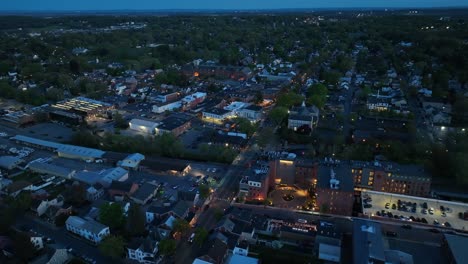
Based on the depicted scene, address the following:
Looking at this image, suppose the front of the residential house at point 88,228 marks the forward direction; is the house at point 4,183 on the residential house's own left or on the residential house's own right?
on the residential house's own right

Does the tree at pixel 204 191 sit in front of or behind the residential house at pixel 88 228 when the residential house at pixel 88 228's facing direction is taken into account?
behind

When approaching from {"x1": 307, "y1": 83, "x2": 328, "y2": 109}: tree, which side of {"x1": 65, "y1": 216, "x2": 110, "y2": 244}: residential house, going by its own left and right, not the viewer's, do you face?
back

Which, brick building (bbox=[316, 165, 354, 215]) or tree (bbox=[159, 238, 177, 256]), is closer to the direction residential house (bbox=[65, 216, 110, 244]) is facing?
the tree

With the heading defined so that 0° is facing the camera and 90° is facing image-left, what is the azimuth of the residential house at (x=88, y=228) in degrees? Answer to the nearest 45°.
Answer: approximately 45°

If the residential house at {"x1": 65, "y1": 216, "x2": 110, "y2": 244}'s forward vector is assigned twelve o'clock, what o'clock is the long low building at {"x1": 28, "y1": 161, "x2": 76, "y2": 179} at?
The long low building is roughly at 4 o'clock from the residential house.

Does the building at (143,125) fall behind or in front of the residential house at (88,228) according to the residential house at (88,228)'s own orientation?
behind

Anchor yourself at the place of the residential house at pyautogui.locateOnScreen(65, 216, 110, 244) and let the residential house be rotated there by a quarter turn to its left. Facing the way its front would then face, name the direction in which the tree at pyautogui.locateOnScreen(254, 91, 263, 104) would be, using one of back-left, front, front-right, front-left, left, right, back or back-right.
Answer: left

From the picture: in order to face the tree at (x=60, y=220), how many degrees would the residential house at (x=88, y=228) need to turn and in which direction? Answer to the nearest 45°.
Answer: approximately 90° to its right

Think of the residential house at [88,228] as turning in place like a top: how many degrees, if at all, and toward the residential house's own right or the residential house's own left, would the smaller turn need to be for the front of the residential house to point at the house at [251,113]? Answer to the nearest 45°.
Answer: approximately 180°

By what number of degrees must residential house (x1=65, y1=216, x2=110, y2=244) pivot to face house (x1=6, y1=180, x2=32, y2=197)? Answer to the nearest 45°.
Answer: approximately 90° to its right

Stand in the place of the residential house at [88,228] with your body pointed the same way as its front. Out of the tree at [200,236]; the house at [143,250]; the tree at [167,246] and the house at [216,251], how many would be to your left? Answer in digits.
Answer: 4

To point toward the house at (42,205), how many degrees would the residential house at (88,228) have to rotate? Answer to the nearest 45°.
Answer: approximately 90° to its right

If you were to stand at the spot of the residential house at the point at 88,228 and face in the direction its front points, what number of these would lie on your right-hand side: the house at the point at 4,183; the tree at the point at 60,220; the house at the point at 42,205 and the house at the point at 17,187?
4

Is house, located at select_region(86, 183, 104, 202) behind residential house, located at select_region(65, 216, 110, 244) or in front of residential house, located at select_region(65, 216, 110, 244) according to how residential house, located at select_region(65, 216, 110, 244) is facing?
behind

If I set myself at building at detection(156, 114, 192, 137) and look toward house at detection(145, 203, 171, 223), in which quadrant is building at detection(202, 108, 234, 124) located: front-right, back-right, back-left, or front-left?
back-left

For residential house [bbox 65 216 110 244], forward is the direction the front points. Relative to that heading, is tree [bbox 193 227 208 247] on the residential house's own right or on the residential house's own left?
on the residential house's own left
